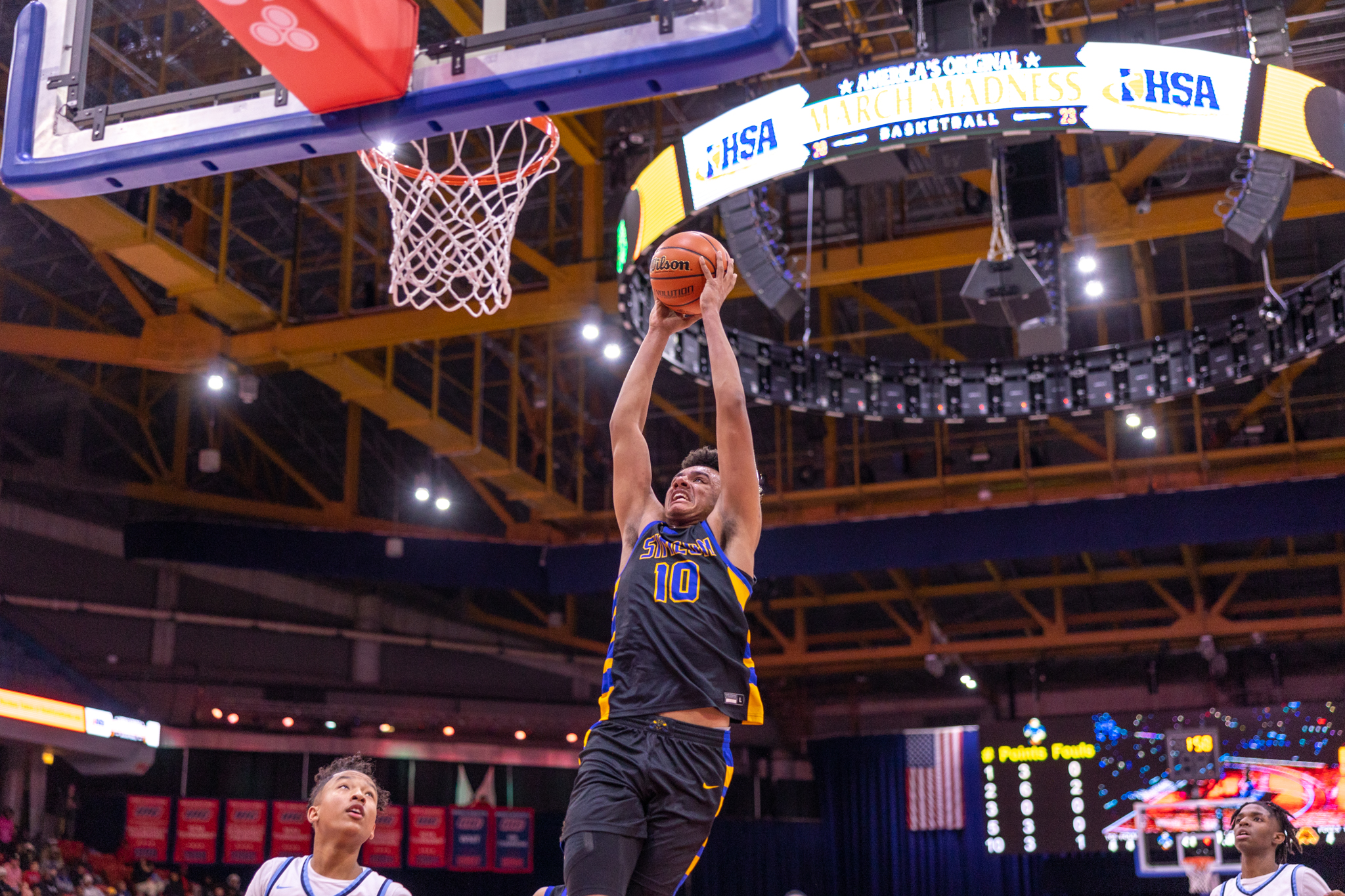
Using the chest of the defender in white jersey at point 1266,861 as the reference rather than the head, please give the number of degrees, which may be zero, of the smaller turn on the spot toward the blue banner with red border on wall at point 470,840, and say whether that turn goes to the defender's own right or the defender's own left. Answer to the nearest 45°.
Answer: approximately 90° to the defender's own right

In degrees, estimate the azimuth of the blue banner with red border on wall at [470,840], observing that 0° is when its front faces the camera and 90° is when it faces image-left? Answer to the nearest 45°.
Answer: approximately 0°

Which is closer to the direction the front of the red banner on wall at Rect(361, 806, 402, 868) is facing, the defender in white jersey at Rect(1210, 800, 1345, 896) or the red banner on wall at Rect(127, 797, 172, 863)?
the defender in white jersey

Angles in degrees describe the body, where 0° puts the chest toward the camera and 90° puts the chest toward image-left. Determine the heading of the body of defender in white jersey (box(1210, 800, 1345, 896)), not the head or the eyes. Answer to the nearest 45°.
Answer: approximately 45°

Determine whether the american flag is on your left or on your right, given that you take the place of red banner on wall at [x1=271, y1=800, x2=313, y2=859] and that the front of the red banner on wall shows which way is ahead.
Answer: on your left

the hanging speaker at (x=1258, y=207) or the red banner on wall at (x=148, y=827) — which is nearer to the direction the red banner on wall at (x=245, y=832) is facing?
the hanging speaker
